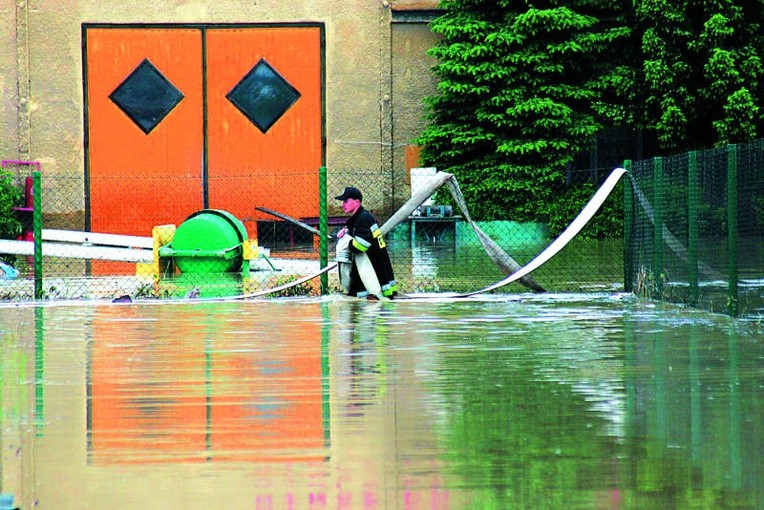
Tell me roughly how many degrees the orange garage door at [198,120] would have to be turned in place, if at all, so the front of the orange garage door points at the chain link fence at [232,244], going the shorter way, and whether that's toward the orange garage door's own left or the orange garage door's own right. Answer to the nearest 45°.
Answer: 0° — it already faces it

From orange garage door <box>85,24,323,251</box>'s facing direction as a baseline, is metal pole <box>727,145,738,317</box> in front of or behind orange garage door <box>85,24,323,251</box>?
in front

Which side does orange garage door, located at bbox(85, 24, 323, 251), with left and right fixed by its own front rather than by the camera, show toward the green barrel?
front

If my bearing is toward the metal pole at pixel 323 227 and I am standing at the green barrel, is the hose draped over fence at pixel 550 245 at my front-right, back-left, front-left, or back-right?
front-left

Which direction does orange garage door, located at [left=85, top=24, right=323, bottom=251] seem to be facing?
toward the camera

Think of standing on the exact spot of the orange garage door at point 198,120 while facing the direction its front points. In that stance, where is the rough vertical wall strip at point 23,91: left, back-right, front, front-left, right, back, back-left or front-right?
right

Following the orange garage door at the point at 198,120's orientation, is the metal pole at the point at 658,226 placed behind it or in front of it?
in front

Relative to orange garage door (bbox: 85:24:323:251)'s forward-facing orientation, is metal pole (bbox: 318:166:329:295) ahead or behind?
ahead
